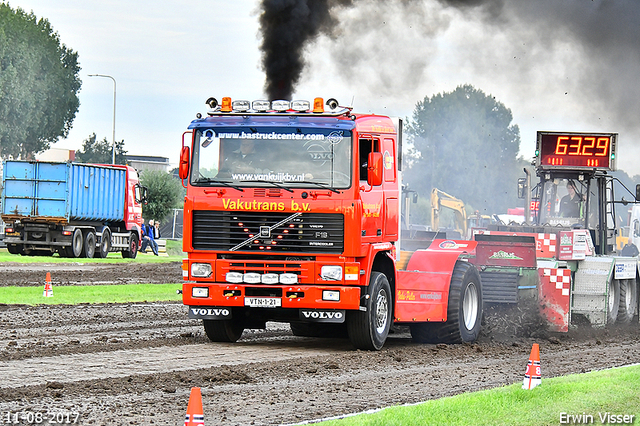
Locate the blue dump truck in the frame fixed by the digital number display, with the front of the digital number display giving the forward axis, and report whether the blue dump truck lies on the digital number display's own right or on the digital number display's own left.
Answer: on the digital number display's own right

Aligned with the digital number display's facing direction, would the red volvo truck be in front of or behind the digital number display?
in front

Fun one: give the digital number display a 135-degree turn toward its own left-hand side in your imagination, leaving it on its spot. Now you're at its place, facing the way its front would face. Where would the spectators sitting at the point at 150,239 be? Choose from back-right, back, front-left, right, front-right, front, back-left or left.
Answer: left

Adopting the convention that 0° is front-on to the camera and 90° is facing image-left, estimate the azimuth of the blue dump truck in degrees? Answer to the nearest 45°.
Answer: approximately 225°

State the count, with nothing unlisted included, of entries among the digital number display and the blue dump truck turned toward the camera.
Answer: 1

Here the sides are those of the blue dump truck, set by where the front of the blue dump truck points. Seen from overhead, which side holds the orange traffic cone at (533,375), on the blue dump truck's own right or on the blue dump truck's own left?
on the blue dump truck's own right

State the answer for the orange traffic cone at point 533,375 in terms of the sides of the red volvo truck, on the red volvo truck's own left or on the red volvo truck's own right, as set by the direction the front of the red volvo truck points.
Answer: on the red volvo truck's own left

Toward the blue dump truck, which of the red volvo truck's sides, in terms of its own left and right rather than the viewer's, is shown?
right

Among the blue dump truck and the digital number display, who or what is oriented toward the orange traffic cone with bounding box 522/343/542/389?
the digital number display
